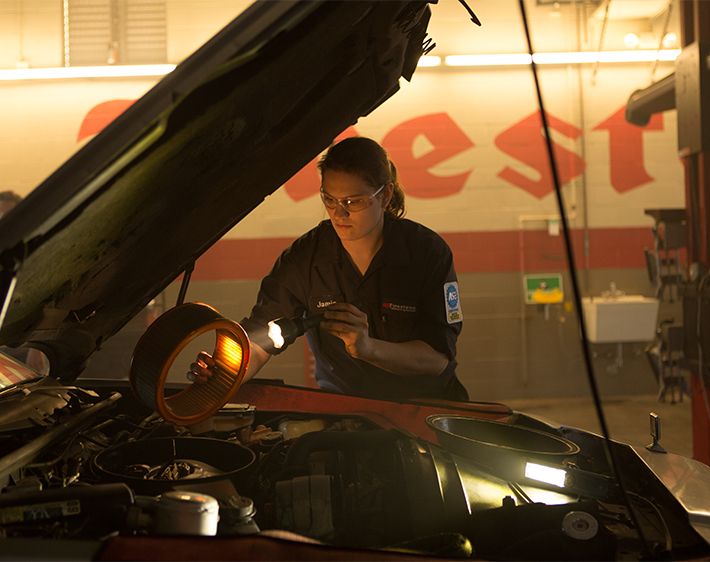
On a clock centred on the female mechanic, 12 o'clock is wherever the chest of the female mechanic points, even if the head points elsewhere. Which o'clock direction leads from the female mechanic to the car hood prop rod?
The car hood prop rod is roughly at 10 o'clock from the female mechanic.

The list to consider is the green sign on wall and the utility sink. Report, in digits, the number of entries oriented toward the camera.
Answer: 2

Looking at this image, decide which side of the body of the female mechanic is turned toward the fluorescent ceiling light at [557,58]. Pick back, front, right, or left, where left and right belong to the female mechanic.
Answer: back

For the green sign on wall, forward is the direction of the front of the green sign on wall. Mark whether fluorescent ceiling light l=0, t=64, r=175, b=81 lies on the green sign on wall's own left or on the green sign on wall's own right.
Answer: on the green sign on wall's own right

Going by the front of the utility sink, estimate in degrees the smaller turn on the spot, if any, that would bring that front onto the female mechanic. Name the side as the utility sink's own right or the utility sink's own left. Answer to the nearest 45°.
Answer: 0° — it already faces them

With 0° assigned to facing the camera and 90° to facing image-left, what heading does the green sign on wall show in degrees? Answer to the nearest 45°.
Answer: approximately 0°

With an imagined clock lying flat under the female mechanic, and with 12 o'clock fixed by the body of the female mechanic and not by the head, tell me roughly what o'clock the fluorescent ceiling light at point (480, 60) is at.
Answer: The fluorescent ceiling light is roughly at 5 o'clock from the female mechanic.
